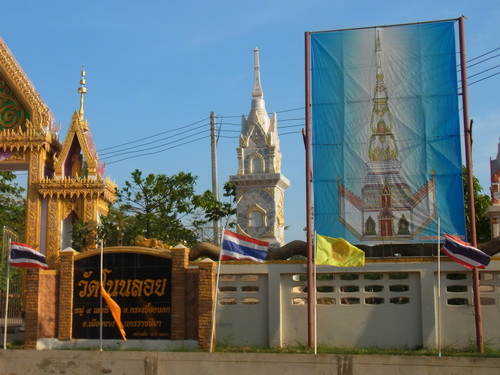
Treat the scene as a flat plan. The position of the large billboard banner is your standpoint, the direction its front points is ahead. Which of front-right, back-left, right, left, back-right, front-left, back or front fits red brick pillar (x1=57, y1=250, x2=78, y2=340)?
right

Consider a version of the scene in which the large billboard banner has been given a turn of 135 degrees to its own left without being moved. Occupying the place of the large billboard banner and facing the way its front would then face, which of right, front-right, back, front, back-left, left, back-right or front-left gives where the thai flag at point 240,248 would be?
back

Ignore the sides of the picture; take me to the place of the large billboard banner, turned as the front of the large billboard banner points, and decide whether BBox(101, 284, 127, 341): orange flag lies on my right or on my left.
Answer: on my right

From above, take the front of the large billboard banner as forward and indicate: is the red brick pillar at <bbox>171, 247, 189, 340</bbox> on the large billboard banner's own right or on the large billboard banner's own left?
on the large billboard banner's own right

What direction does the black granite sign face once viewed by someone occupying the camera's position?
facing the viewer

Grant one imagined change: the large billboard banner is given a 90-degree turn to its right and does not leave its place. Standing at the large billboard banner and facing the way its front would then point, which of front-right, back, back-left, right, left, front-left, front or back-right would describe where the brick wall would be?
front

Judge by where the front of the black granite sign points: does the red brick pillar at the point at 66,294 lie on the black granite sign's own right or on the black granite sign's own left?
on the black granite sign's own right

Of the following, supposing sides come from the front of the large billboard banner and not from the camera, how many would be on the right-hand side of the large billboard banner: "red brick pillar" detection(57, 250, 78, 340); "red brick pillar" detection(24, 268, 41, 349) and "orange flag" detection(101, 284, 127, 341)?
3

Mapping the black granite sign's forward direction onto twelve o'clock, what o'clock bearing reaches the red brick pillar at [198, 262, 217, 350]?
The red brick pillar is roughly at 10 o'clock from the black granite sign.

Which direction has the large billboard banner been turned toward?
toward the camera

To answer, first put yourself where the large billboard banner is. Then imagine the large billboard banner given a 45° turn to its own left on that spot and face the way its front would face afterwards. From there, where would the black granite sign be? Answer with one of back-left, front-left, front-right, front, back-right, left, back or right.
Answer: back-right

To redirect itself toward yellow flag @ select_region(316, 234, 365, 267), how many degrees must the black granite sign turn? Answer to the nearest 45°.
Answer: approximately 45° to its left

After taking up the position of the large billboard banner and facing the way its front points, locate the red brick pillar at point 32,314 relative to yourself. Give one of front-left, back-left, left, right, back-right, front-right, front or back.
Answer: right

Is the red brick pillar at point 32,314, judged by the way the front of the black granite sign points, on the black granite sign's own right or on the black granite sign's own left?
on the black granite sign's own right
